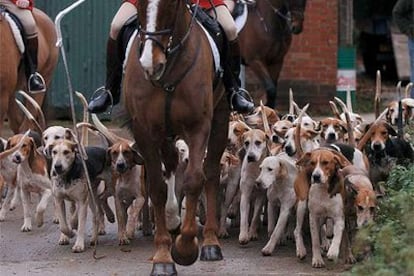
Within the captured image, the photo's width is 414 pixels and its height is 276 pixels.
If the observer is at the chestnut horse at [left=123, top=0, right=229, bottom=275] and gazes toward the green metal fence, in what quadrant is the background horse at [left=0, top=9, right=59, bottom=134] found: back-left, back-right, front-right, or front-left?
front-left

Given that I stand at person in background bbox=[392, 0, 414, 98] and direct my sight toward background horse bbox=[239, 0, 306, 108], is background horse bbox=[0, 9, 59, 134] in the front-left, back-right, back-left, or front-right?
front-left

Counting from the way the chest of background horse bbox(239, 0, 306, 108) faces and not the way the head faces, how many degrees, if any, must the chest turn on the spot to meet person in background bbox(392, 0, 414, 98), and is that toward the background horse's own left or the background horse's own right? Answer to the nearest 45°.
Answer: approximately 45° to the background horse's own left

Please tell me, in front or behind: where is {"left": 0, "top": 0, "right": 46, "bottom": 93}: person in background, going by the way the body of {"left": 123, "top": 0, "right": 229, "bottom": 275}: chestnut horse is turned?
behind

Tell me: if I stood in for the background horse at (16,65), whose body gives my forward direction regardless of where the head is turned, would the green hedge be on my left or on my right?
on my left

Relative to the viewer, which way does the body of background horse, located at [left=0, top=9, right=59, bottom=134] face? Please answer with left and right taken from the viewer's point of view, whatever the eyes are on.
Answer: facing the viewer and to the left of the viewer

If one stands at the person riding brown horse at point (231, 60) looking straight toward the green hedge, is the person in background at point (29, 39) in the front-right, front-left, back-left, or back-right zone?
back-right

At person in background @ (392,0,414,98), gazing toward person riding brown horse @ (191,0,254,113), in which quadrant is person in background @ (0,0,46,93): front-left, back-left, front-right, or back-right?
front-right

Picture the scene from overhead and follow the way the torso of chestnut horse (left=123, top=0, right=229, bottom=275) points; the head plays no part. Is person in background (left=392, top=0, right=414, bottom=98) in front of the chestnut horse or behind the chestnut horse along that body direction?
behind

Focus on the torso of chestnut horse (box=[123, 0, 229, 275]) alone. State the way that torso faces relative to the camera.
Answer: toward the camera

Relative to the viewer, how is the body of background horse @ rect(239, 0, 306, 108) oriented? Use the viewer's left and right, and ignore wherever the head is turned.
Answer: facing the viewer and to the right of the viewer

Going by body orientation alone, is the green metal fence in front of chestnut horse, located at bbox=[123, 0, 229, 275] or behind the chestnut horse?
behind

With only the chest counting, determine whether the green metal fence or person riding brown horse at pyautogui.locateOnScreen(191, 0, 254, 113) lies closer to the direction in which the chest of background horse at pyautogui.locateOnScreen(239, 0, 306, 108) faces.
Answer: the person riding brown horse

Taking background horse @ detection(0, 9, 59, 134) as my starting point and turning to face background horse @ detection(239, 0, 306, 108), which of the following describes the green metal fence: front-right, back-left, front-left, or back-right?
front-left
